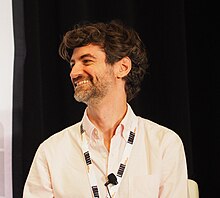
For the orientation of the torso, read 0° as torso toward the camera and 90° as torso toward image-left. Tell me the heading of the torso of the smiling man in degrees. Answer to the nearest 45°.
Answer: approximately 0°
